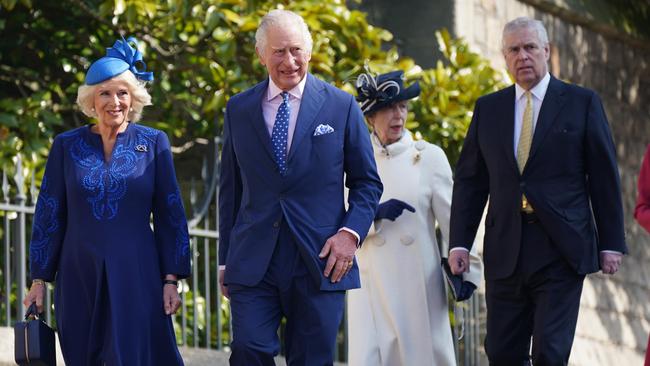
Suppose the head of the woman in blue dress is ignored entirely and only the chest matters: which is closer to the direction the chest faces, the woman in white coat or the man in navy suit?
the man in navy suit

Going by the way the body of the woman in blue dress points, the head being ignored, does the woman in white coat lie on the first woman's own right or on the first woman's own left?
on the first woman's own left

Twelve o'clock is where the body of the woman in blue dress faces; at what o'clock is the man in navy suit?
The man in navy suit is roughly at 10 o'clock from the woman in blue dress.

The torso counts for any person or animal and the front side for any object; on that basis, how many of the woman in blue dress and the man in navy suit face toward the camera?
2

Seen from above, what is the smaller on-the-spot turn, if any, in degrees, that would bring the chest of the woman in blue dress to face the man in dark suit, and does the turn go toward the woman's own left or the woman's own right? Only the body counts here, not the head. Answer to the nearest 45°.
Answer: approximately 90° to the woman's own left

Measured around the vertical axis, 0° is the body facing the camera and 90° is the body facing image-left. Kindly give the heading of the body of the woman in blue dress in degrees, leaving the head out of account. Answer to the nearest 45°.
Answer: approximately 0°
